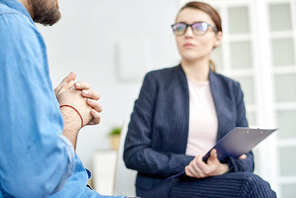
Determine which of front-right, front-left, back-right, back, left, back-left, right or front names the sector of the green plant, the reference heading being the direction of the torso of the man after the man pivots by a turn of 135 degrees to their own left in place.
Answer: front-right

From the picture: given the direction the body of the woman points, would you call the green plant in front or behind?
behind

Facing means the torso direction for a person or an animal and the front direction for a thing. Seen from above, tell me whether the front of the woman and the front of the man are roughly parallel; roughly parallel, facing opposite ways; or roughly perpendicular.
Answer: roughly perpendicular

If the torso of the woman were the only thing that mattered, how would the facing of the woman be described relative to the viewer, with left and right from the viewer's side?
facing the viewer and to the right of the viewer

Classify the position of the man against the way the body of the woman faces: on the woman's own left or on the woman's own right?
on the woman's own right

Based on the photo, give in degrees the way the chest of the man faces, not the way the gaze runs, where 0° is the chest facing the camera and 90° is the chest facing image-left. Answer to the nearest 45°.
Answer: approximately 270°

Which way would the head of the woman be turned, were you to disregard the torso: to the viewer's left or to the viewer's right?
to the viewer's left

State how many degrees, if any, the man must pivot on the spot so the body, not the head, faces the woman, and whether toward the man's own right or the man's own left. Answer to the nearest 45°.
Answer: approximately 45° to the man's own left

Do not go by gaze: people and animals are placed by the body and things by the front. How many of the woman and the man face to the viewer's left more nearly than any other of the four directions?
0
